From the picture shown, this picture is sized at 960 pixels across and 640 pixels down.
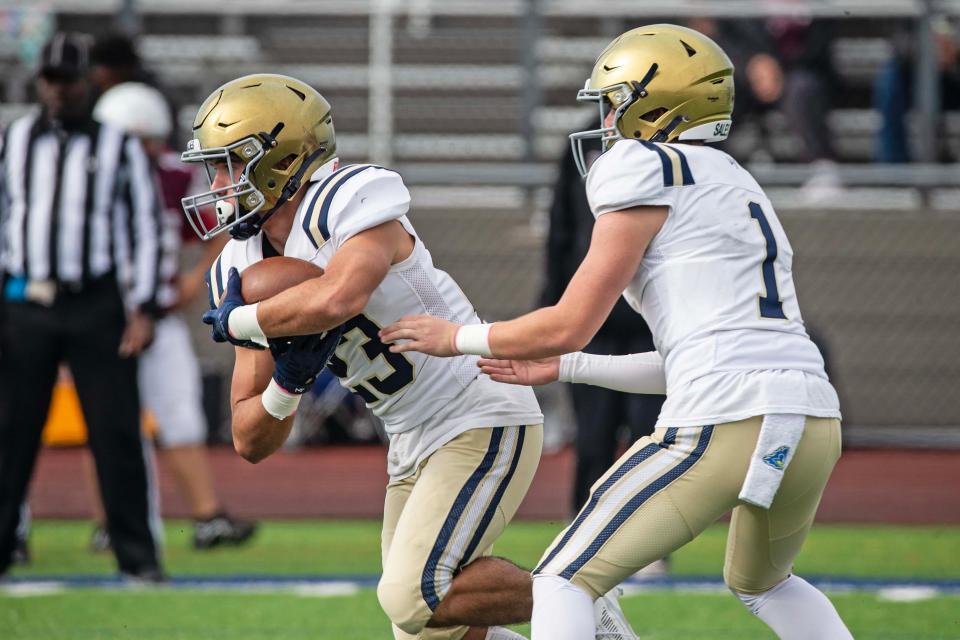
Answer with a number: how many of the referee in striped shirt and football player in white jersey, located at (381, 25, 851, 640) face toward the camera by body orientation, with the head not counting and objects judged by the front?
1

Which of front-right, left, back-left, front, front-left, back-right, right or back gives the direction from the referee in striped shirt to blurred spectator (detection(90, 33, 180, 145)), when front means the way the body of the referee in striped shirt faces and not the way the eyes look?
back

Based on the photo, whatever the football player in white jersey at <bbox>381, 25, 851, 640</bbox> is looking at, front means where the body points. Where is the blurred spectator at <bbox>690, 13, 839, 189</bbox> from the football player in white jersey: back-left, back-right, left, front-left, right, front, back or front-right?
front-right

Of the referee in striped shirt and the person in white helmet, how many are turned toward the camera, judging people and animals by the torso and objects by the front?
1

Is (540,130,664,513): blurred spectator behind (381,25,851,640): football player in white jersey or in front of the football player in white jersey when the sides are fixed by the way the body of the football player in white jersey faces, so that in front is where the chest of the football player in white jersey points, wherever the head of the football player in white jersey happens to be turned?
in front

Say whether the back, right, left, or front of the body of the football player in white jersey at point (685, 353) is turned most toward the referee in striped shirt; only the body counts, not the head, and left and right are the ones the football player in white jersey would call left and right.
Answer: front

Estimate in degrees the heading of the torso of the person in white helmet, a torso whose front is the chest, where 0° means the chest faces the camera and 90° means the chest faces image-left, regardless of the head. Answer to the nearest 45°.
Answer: approximately 270°

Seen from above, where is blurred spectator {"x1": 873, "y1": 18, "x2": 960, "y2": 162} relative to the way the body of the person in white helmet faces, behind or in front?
in front

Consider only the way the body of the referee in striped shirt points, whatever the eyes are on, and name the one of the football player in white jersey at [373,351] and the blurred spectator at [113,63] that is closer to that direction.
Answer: the football player in white jersey
